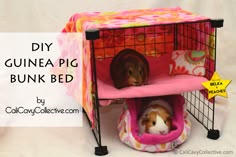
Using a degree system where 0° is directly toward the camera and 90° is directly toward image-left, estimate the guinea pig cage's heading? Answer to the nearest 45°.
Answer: approximately 0°
